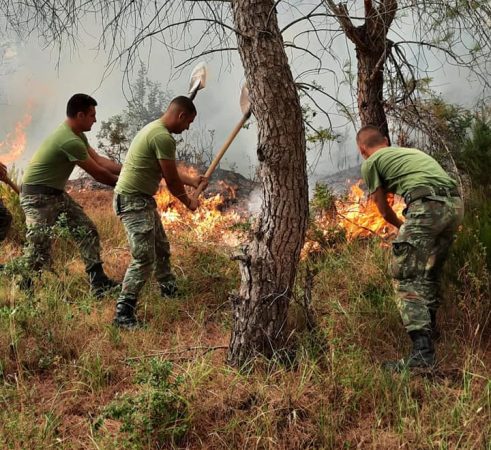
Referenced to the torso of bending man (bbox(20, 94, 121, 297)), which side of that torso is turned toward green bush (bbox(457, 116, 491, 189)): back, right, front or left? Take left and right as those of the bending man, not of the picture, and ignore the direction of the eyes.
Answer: front

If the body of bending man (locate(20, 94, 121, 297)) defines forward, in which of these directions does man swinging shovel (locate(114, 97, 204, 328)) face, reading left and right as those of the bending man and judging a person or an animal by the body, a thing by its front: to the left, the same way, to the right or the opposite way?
the same way

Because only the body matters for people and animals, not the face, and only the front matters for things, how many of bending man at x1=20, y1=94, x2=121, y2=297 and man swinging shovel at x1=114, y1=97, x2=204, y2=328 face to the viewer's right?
2

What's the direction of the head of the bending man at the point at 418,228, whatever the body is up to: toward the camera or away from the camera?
away from the camera

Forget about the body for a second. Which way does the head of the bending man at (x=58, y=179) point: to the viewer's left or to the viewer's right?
to the viewer's right

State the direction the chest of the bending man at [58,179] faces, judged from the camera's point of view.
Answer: to the viewer's right

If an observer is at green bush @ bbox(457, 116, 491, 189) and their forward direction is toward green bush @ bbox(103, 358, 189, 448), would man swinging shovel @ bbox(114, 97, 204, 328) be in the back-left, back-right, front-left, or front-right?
front-right

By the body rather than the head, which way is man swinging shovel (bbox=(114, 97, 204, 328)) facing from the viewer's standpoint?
to the viewer's right

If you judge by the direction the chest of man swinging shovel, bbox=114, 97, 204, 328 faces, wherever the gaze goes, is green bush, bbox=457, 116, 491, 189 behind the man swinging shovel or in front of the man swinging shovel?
in front

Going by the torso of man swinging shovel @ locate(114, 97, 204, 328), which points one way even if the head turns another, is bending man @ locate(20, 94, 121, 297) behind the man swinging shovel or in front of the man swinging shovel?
behind

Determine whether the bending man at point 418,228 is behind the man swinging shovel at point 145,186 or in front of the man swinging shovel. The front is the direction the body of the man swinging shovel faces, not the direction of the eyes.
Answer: in front

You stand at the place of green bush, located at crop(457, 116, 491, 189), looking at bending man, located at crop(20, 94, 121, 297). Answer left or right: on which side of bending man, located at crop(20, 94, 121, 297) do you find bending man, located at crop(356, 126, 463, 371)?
left
